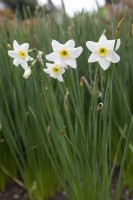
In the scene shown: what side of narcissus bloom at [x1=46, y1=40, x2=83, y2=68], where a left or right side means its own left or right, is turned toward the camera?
front

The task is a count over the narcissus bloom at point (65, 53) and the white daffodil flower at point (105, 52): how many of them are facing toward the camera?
2

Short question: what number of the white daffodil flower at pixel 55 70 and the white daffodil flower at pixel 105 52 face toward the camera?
2

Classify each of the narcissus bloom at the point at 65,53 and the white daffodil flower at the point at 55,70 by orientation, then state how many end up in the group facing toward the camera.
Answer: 2

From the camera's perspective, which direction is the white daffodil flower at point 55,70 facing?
toward the camera

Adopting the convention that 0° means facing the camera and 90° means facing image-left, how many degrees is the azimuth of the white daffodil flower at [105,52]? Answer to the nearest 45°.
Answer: approximately 0°

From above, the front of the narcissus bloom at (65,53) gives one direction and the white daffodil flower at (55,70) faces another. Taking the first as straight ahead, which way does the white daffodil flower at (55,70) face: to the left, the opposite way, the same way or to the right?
the same way

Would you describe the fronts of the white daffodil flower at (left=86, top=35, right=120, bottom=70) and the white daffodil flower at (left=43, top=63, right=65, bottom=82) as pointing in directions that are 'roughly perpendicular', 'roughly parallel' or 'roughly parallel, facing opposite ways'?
roughly parallel

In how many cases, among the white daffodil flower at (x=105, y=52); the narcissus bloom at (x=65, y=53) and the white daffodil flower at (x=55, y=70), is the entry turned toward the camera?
3

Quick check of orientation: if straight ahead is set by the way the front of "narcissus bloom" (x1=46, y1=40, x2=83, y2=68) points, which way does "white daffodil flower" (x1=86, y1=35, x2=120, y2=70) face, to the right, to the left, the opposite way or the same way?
the same way
